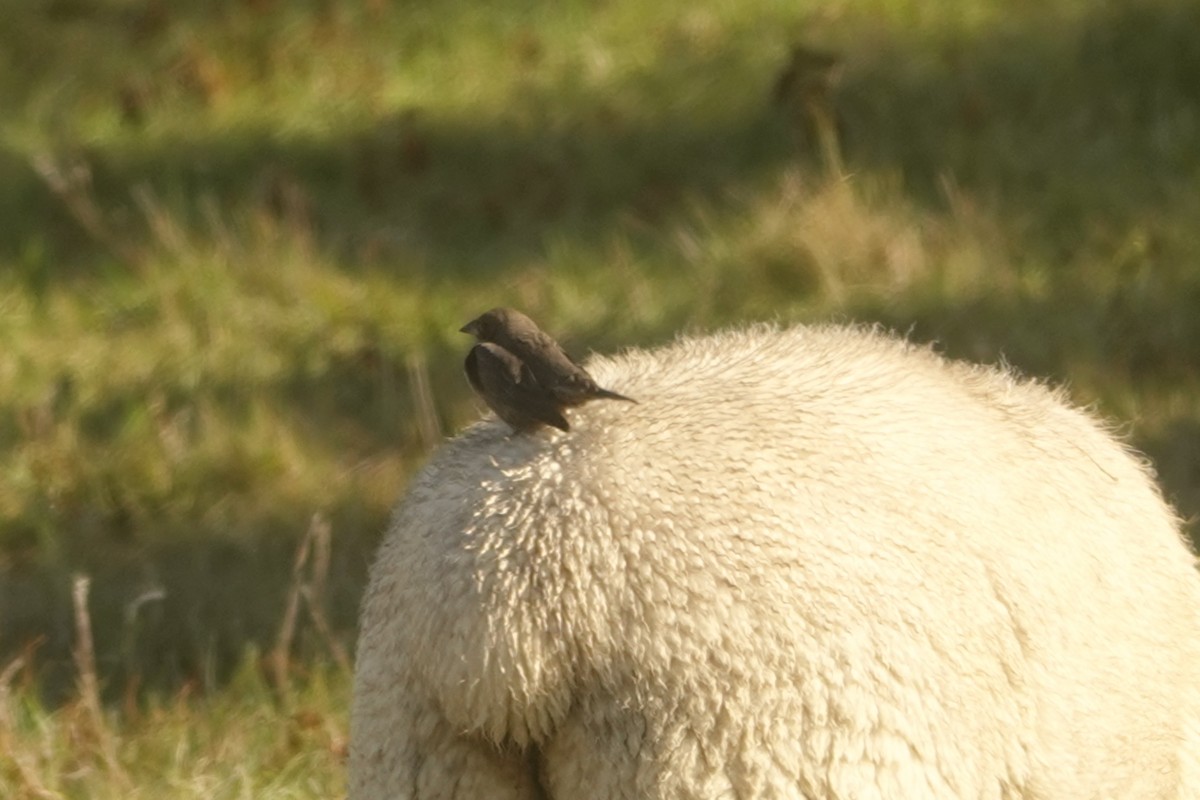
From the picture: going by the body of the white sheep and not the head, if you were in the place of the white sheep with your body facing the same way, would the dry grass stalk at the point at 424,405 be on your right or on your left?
on your left

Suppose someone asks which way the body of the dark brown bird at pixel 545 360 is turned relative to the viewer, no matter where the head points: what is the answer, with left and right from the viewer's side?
facing to the left of the viewer

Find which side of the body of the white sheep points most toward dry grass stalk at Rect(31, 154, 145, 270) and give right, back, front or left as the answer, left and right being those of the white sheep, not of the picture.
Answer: left

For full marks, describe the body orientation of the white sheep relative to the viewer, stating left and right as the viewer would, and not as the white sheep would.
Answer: facing away from the viewer and to the right of the viewer
